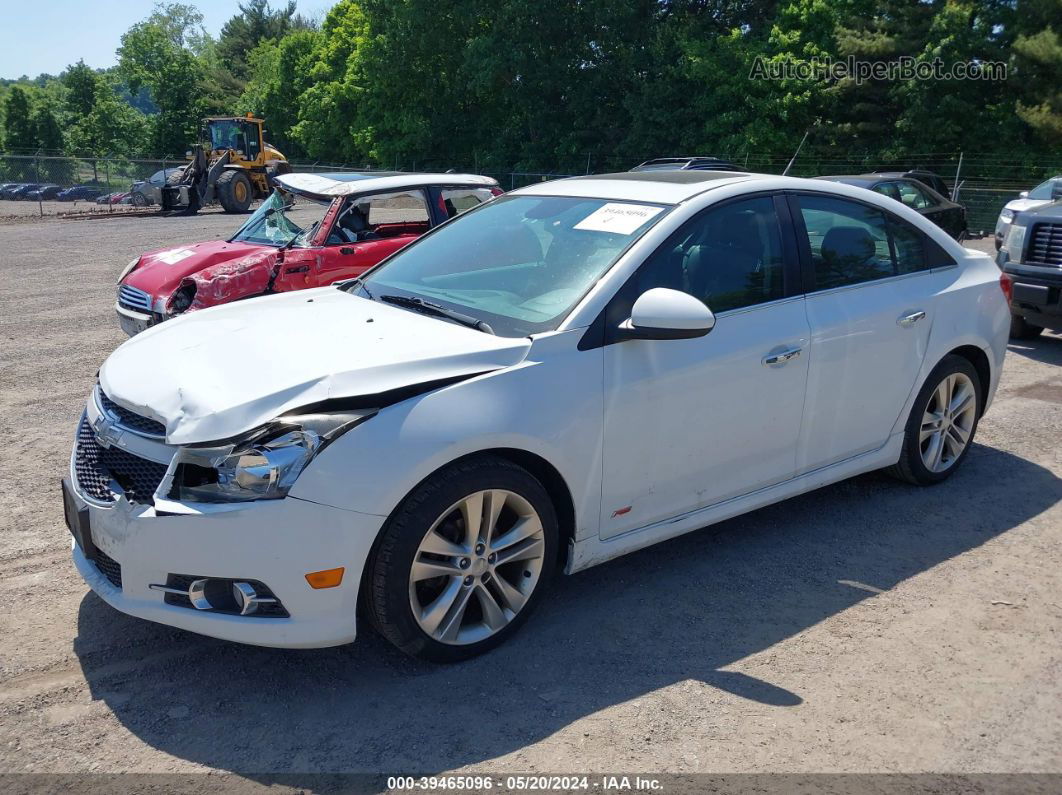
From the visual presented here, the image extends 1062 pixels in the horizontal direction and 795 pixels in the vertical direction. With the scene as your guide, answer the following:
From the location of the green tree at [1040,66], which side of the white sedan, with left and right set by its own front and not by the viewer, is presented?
back

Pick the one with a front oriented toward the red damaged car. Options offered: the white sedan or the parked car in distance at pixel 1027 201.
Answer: the parked car in distance

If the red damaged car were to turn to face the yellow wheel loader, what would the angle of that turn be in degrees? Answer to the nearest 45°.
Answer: approximately 135° to its right

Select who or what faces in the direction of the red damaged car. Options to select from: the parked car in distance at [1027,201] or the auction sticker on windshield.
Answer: the parked car in distance

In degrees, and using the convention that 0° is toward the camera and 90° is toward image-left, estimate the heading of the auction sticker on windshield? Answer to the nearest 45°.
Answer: approximately 45°

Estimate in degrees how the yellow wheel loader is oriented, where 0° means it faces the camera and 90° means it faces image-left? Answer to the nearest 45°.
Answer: approximately 45°
